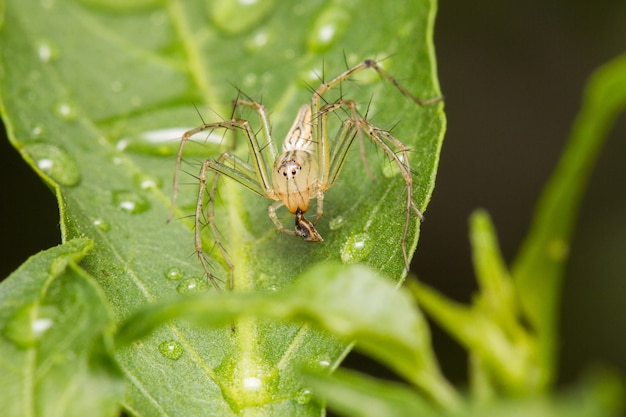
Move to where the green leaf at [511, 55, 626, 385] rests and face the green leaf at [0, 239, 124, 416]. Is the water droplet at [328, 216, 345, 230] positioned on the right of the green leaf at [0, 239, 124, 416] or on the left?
right

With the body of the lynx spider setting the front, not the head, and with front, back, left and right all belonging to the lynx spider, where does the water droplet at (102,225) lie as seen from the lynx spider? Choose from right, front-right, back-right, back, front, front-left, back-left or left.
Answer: front-right

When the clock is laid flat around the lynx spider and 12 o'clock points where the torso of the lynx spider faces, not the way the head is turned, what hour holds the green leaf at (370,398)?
The green leaf is roughly at 12 o'clock from the lynx spider.

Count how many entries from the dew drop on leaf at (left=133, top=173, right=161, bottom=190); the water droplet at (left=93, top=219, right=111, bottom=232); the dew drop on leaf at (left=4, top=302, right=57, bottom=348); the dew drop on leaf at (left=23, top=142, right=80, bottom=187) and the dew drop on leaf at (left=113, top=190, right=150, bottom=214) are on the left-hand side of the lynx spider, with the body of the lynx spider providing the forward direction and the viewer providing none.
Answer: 0

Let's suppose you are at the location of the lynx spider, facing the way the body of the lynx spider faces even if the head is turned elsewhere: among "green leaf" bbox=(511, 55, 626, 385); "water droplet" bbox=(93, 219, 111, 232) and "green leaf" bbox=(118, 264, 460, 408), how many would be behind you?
0

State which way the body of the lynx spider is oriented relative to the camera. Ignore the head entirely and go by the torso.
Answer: toward the camera

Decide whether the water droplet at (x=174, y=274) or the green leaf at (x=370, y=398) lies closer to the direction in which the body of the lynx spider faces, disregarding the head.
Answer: the green leaf

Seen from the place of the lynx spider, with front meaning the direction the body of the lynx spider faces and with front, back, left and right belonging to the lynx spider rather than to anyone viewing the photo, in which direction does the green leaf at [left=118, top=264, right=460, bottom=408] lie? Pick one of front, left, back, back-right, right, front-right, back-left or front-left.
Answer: front

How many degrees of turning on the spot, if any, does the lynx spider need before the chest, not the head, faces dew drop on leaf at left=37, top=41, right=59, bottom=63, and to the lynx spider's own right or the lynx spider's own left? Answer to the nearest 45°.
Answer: approximately 90° to the lynx spider's own right

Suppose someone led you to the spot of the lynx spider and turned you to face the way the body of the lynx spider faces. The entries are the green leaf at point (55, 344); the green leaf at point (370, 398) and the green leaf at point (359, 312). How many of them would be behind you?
0
